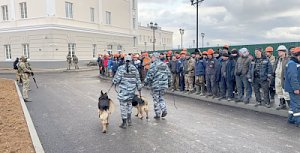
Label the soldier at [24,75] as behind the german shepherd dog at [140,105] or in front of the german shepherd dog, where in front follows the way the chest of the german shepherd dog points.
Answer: in front

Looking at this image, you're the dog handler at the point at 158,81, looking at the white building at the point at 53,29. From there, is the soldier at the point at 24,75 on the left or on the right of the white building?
left
